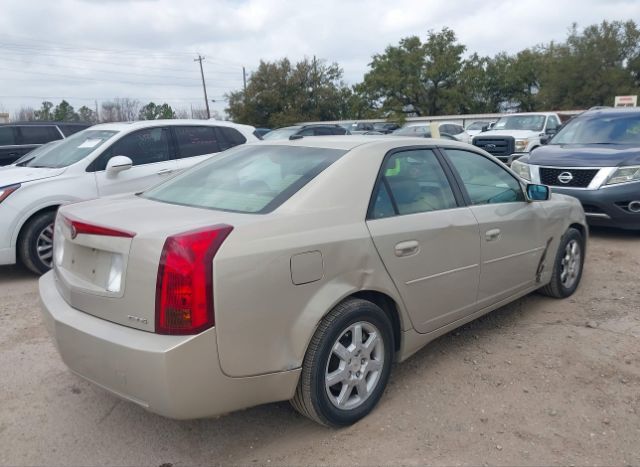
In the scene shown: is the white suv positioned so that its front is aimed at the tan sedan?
no

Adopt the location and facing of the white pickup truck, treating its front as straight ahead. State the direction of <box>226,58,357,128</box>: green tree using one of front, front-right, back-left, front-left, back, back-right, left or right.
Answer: right

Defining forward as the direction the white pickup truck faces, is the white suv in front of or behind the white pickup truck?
in front

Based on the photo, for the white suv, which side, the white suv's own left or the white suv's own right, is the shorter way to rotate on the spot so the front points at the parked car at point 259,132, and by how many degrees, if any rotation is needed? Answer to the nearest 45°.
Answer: approximately 180°

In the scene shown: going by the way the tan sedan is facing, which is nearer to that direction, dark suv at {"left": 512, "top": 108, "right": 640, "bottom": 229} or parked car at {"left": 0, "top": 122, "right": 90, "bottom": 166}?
the dark suv

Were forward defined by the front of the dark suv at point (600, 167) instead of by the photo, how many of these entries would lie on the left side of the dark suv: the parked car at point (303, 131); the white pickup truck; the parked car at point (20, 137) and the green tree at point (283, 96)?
0

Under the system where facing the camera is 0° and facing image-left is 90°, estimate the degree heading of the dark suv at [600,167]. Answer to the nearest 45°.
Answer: approximately 45°

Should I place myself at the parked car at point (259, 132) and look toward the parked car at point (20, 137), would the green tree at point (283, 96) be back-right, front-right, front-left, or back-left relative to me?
back-right

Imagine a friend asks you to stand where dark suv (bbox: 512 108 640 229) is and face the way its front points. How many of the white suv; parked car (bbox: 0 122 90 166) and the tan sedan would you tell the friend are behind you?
0

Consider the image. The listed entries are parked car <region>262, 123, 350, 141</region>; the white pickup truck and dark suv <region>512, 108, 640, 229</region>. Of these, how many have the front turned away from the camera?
0

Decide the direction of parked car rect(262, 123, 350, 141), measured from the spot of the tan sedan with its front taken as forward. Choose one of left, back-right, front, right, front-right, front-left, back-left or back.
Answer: front-left

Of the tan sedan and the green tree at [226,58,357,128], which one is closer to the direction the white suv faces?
the tan sedan

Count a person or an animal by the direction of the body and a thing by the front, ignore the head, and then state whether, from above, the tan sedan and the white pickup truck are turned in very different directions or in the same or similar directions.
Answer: very different directions

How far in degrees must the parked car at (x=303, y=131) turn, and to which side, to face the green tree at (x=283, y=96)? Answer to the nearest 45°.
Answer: approximately 135° to its right

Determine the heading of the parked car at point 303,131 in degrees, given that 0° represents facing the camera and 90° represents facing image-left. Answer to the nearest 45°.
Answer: approximately 45°
